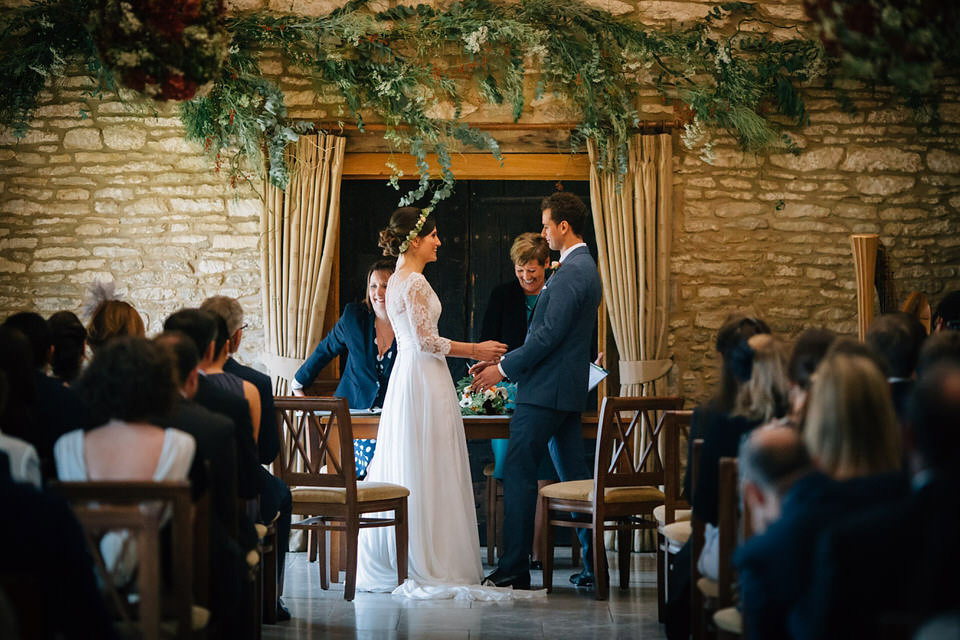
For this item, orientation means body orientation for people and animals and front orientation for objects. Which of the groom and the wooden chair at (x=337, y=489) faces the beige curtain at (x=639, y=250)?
the wooden chair

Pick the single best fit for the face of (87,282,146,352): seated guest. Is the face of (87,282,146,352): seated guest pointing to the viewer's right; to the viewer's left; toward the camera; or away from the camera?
away from the camera

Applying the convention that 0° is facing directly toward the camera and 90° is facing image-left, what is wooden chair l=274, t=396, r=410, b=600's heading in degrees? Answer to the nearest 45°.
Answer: approximately 225°

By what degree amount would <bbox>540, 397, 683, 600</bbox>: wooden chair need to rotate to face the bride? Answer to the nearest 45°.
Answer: approximately 45° to its left

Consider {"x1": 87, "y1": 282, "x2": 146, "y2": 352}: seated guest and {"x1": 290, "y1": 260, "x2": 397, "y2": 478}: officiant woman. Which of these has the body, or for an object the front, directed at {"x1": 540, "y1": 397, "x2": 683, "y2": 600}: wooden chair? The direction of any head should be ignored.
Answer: the officiant woman

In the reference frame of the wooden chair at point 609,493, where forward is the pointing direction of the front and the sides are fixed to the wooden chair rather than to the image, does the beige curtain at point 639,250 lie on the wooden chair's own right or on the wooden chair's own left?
on the wooden chair's own right

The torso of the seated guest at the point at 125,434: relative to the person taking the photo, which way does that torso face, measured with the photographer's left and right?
facing away from the viewer

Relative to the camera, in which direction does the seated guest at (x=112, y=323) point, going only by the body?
away from the camera

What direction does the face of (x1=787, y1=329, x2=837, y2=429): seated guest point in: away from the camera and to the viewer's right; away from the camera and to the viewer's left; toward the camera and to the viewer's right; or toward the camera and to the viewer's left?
away from the camera and to the viewer's left

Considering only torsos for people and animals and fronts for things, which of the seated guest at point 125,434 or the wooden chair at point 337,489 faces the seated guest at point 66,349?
the seated guest at point 125,434

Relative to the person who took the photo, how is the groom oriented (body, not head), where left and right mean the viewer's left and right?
facing to the left of the viewer

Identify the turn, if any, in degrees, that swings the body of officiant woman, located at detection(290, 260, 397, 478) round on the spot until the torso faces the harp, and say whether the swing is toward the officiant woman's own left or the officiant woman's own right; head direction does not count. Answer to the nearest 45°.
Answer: approximately 45° to the officiant woman's own left

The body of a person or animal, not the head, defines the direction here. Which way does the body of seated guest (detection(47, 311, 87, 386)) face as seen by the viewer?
away from the camera

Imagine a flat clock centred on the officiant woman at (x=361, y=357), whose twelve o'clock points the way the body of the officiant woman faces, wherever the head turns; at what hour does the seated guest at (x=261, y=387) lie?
The seated guest is roughly at 2 o'clock from the officiant woman.

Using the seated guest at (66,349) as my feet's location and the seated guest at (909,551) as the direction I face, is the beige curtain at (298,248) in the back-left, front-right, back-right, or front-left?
back-left

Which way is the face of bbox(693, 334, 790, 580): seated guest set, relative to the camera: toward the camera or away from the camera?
away from the camera

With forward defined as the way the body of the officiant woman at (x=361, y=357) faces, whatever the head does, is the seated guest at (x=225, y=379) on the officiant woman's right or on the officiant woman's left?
on the officiant woman's right

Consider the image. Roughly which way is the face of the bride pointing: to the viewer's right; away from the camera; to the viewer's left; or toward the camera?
to the viewer's right
